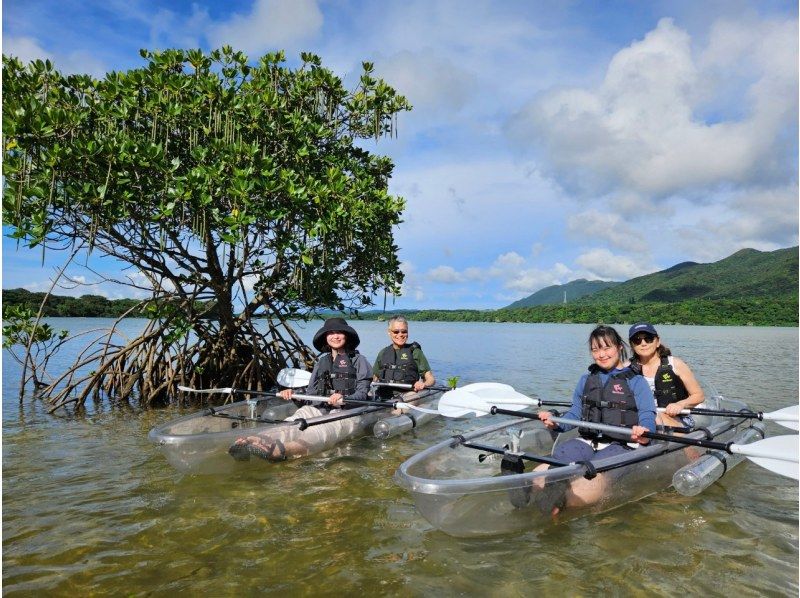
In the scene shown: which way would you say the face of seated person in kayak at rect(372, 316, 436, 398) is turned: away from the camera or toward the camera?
toward the camera

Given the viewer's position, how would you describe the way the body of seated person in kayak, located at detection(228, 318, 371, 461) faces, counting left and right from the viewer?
facing the viewer and to the left of the viewer

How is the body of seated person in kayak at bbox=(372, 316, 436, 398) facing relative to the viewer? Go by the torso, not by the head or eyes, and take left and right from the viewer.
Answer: facing the viewer

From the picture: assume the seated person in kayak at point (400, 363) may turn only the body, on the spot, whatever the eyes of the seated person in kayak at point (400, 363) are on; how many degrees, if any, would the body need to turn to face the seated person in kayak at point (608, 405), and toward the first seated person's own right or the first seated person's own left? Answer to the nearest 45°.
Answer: approximately 45° to the first seated person's own left

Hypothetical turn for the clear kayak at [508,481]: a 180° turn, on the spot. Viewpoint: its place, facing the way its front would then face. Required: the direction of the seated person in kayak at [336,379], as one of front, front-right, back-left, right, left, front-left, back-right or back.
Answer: left

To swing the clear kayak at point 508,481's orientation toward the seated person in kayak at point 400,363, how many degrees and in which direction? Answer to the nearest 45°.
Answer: approximately 90° to its right

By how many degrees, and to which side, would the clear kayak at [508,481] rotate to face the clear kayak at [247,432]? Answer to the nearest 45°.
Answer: approximately 45° to its right

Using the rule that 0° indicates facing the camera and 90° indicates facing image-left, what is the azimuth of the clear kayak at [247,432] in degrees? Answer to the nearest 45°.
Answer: approximately 45°

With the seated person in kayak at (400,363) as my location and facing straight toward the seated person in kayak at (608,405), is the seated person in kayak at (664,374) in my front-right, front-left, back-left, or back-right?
front-left

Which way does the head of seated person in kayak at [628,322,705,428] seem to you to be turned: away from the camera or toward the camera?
toward the camera

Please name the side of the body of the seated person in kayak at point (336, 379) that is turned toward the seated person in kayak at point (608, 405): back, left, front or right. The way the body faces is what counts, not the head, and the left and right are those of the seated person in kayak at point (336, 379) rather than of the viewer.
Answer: left

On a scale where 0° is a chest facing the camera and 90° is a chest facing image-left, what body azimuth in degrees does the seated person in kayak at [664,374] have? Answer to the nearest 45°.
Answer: approximately 45°

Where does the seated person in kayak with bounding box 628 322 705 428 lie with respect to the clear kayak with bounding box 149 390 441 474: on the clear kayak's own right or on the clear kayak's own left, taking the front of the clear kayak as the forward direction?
on the clear kayak's own left
